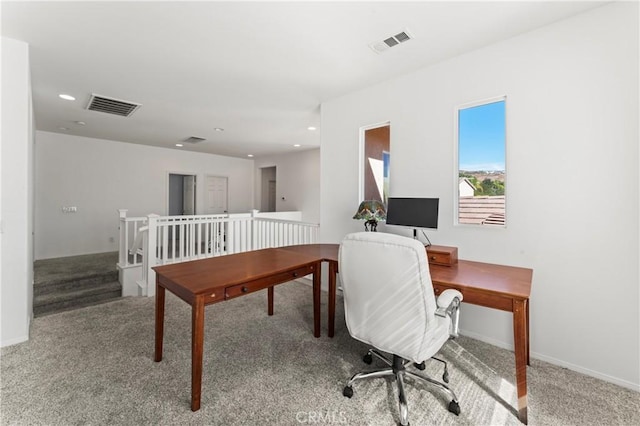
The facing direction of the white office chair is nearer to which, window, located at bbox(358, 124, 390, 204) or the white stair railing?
the window

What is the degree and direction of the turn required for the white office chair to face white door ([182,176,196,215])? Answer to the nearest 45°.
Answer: approximately 90° to its left

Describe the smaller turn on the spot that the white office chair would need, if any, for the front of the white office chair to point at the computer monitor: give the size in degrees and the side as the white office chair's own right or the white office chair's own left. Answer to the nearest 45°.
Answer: approximately 45° to the white office chair's own left

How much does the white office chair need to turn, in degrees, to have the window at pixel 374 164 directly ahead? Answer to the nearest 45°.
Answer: approximately 45° to its left

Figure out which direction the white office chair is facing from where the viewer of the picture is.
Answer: facing away from the viewer and to the right of the viewer

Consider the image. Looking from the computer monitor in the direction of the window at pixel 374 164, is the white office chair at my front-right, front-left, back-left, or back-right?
back-left

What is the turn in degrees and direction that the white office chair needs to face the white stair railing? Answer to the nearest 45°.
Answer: approximately 90° to its left
